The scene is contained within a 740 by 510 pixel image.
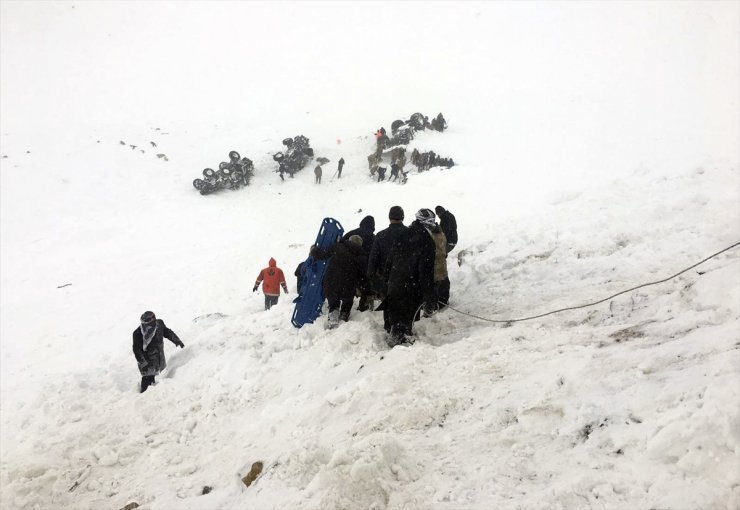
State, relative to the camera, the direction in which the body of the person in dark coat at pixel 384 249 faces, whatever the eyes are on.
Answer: away from the camera

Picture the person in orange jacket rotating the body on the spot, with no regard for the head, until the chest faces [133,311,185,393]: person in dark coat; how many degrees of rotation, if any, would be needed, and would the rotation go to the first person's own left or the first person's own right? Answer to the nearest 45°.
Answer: approximately 135° to the first person's own left

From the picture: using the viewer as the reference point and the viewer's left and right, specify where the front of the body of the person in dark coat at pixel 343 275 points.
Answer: facing away from the viewer

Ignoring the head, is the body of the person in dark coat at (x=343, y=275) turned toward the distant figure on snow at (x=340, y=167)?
yes

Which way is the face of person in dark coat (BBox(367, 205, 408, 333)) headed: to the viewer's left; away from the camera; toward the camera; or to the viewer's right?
away from the camera

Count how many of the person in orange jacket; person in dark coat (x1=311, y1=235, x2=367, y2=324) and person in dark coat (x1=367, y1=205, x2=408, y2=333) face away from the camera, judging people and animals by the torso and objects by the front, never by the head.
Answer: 3

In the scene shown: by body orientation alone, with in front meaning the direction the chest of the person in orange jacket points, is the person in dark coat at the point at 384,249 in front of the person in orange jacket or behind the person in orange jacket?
behind

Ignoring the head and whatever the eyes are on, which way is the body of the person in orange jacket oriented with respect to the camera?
away from the camera

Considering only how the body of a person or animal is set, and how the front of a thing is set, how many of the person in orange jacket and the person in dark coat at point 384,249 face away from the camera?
2

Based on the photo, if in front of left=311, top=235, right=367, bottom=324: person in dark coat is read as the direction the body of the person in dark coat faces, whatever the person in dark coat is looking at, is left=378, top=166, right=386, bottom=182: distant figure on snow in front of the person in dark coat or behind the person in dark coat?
in front

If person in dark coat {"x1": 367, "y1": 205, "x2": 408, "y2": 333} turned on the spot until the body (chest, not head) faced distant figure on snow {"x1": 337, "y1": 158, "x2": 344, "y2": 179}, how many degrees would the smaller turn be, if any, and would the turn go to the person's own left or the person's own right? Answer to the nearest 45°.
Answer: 0° — they already face them

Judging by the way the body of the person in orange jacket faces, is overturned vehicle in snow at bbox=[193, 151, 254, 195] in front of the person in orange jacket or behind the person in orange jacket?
in front
